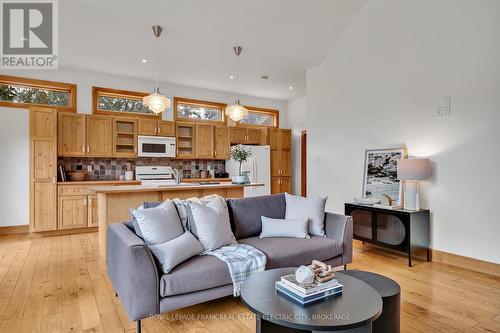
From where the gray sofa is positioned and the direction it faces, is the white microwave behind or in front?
behind

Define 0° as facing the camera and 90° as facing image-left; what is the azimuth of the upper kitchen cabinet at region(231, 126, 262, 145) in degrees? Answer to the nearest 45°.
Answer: approximately 0°

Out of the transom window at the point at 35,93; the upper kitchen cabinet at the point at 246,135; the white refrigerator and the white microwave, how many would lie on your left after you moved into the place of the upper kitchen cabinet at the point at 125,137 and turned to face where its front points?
3

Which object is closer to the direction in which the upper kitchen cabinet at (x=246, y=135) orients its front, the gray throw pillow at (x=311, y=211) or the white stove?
the gray throw pillow

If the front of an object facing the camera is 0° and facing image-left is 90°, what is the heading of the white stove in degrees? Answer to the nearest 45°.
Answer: approximately 0°

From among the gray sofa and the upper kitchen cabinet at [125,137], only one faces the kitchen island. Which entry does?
the upper kitchen cabinet

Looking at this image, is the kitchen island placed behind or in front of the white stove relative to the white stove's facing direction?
in front

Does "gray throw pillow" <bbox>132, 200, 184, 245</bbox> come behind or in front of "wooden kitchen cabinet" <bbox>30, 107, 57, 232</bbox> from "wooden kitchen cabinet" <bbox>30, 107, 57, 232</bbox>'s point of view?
in front

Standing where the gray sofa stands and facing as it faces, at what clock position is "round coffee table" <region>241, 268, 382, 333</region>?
The round coffee table is roughly at 12 o'clock from the gray sofa.

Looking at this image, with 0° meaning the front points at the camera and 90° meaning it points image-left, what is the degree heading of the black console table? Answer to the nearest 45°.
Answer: approximately 45°
